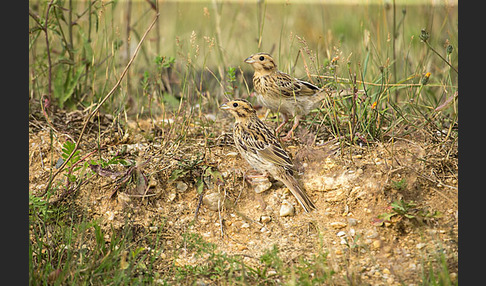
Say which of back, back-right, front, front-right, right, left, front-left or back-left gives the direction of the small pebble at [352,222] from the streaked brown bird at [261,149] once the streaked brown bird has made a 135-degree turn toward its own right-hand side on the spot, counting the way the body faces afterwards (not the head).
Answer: right

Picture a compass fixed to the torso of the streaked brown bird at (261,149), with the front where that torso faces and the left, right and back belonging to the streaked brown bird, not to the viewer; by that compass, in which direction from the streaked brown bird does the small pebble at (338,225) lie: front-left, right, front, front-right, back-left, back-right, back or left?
back-left

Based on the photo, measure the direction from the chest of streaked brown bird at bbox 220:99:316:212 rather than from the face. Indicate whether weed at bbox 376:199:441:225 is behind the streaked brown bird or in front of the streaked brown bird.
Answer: behind

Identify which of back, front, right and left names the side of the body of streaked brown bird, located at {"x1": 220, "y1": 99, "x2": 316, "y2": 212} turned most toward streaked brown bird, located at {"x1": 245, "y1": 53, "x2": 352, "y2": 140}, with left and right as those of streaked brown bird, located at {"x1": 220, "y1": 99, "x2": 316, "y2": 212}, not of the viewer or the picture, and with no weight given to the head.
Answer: right

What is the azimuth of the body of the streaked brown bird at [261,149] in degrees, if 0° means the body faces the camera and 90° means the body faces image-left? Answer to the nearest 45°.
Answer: approximately 90°

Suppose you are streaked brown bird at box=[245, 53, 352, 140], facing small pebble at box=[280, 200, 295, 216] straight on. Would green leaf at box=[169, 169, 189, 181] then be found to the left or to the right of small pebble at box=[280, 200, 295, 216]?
right
